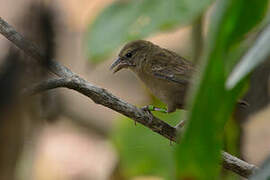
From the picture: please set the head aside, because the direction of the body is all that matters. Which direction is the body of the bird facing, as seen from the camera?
to the viewer's left
